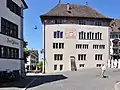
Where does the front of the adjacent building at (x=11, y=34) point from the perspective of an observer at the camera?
facing the viewer and to the right of the viewer
